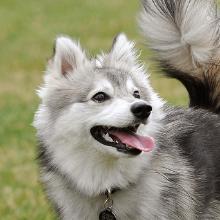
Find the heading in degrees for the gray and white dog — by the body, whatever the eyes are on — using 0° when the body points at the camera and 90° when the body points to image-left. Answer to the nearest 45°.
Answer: approximately 45°
